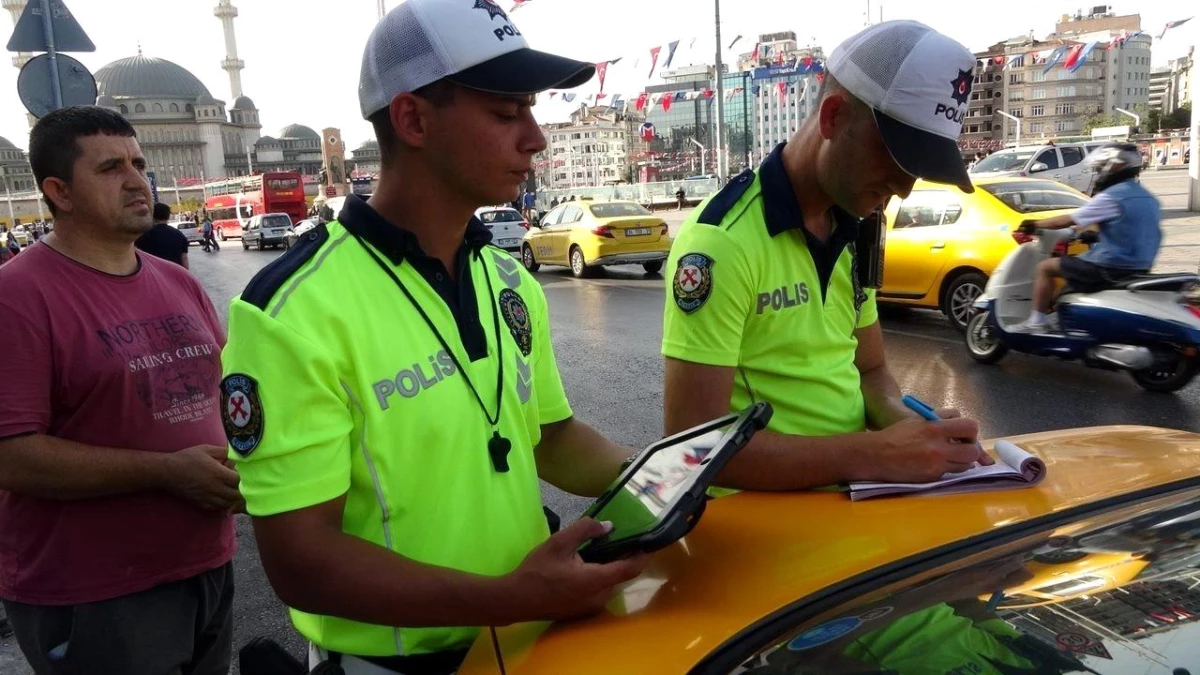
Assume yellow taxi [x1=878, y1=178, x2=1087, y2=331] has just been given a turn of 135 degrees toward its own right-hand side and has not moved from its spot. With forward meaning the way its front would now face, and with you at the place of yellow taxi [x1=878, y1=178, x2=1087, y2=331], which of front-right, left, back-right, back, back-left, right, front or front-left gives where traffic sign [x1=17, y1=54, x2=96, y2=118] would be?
back-right

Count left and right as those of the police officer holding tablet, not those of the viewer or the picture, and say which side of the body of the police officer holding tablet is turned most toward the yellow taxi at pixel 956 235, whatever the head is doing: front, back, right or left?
left

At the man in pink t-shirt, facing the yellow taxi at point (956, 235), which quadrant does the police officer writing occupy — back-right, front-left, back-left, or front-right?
front-right

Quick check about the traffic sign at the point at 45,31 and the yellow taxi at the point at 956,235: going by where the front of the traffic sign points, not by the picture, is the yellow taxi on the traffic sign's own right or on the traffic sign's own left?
on the traffic sign's own right

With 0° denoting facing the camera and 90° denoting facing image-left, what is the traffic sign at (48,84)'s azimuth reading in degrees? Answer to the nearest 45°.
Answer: approximately 180°

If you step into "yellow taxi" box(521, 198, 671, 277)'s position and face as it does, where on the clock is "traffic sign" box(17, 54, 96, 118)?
The traffic sign is roughly at 8 o'clock from the yellow taxi.

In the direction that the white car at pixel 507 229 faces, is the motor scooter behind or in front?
behind

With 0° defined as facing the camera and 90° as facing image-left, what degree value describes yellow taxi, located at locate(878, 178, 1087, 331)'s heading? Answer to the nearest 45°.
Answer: approximately 135°

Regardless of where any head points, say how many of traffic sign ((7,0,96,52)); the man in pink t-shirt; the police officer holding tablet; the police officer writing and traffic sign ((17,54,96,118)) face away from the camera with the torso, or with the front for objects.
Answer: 2

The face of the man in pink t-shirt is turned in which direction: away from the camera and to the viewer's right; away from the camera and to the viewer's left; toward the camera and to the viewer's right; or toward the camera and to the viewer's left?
toward the camera and to the viewer's right

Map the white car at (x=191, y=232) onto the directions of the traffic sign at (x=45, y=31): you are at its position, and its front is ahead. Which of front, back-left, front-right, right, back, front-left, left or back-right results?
front

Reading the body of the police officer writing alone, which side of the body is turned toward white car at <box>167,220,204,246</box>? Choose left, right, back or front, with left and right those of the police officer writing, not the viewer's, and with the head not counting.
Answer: back

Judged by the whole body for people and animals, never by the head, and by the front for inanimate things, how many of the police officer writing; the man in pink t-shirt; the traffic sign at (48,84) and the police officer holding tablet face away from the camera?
1

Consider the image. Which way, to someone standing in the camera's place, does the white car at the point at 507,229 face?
facing away from the viewer and to the left of the viewer

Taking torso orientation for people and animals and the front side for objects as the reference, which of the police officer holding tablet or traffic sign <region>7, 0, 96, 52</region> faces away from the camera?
the traffic sign

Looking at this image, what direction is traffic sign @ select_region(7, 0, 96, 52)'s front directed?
away from the camera

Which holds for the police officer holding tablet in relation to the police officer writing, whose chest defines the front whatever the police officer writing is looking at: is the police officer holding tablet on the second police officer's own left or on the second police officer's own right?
on the second police officer's own right

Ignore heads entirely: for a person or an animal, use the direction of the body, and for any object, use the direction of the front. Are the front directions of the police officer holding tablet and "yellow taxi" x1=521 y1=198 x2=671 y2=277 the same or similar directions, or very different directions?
very different directions

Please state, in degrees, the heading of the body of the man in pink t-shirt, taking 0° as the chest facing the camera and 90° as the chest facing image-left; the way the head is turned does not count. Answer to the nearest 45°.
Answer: approximately 315°
